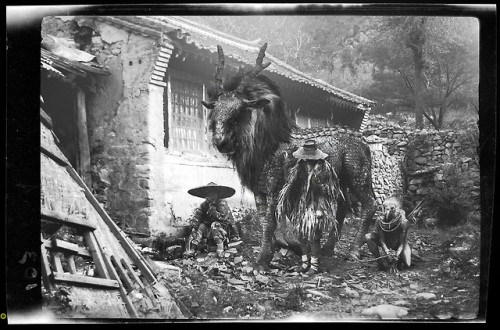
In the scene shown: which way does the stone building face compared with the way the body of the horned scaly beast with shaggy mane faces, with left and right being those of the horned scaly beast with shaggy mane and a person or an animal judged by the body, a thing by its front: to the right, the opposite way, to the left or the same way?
to the left

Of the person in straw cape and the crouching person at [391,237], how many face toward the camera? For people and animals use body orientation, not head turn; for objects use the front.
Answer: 2

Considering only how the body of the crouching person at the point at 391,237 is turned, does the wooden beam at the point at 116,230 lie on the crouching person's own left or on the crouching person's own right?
on the crouching person's own right

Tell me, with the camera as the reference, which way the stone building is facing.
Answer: facing the viewer and to the right of the viewer

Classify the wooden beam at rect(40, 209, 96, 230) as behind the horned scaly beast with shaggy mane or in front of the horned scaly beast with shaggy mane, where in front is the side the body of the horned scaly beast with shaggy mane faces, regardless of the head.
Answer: in front

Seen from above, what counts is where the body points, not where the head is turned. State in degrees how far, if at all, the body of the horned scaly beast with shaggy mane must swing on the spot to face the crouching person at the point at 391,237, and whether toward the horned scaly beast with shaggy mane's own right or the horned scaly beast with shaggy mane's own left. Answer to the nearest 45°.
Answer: approximately 135° to the horned scaly beast with shaggy mane's own left

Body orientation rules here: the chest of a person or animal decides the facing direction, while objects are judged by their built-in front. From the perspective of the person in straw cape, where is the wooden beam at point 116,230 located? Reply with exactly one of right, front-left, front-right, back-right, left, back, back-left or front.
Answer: right

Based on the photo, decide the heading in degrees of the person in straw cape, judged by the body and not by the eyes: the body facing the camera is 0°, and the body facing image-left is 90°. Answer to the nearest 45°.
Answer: approximately 0°

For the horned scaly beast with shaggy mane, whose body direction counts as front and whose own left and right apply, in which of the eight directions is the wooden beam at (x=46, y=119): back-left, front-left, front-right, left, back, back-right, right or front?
front-right

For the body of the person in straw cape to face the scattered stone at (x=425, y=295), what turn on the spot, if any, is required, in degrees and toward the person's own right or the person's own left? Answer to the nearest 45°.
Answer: approximately 90° to the person's own left

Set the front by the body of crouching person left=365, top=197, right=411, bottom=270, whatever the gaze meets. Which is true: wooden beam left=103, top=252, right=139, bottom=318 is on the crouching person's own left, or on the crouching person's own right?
on the crouching person's own right
